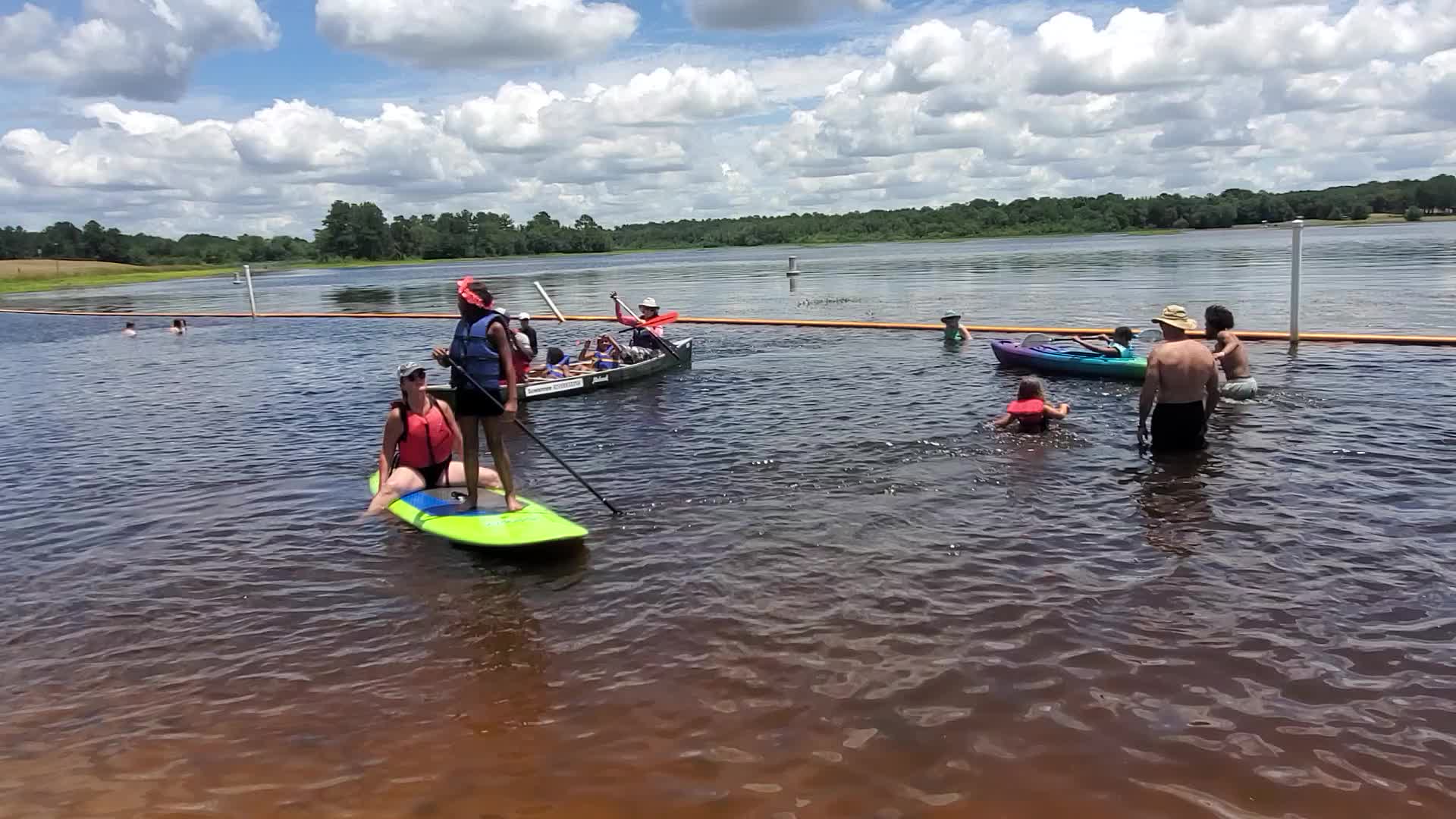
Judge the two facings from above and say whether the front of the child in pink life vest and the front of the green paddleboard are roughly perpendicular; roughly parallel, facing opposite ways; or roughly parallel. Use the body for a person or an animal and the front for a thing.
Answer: roughly perpendicular

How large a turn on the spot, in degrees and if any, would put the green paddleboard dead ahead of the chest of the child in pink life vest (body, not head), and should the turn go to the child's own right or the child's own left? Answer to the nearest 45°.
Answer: approximately 135° to the child's own left

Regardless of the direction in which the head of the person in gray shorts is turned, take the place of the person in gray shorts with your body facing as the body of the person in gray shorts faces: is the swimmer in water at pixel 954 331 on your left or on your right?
on your right

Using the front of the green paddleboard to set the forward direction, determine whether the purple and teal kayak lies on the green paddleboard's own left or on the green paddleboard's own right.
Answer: on the green paddleboard's own left

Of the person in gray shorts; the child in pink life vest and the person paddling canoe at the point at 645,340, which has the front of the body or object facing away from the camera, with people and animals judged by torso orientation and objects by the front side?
the child in pink life vest

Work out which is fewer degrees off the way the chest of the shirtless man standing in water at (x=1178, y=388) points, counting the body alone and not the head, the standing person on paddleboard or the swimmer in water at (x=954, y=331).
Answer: the swimmer in water

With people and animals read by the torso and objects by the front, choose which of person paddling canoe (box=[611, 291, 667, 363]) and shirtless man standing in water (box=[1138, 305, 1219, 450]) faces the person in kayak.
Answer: the shirtless man standing in water

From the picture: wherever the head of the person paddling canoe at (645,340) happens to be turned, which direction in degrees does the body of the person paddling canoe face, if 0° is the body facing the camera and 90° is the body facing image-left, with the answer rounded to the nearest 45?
approximately 45°

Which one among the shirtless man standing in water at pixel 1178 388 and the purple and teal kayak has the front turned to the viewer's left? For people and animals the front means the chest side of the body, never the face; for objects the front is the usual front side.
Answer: the purple and teal kayak

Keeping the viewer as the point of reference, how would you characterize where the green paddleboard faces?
facing the viewer and to the right of the viewer

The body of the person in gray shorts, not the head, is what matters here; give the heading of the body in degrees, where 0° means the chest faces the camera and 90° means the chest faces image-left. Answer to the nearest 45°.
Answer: approximately 90°

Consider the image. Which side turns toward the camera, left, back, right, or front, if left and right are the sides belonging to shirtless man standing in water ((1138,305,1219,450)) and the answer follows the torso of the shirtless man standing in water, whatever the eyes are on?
back
